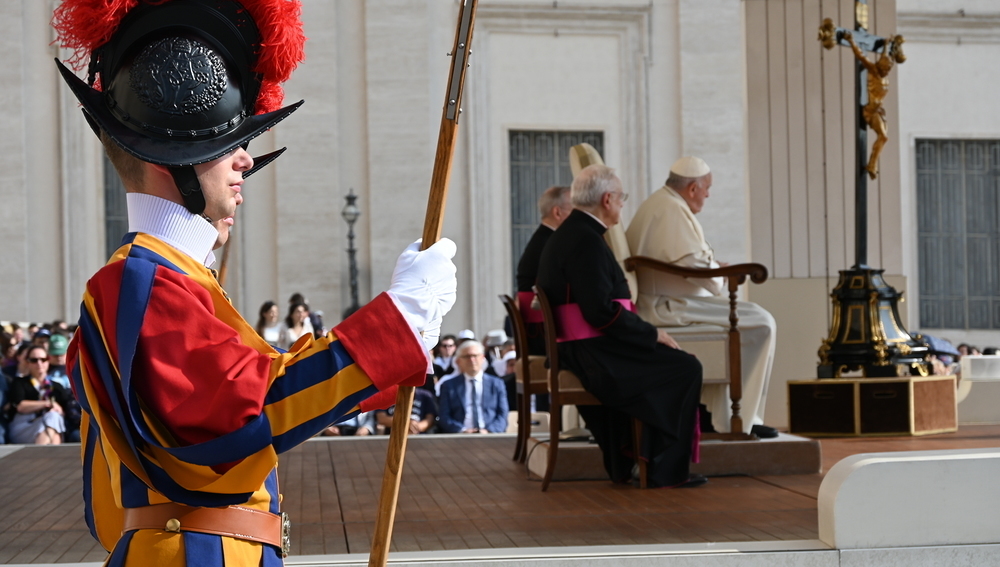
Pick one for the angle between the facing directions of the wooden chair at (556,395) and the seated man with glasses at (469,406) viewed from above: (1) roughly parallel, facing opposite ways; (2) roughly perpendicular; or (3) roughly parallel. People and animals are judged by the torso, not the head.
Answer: roughly perpendicular

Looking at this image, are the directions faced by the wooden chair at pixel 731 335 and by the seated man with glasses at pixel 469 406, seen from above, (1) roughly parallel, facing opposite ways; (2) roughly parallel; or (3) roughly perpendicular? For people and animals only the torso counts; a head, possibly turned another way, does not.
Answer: roughly perpendicular

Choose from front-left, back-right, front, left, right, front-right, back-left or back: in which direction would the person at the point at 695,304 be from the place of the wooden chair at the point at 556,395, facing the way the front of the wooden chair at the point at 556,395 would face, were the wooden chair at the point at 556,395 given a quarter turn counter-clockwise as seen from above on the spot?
front-right

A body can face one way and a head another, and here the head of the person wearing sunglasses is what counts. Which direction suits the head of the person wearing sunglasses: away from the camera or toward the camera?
toward the camera

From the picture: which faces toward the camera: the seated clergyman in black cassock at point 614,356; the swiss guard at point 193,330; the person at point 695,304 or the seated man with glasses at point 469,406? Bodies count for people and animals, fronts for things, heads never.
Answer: the seated man with glasses

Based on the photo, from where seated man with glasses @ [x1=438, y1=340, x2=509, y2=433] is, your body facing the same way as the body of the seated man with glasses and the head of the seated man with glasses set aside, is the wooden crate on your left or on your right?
on your left

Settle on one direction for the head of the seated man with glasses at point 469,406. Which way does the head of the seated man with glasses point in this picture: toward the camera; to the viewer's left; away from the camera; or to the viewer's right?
toward the camera

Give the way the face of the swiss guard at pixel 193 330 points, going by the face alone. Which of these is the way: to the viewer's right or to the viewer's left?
to the viewer's right

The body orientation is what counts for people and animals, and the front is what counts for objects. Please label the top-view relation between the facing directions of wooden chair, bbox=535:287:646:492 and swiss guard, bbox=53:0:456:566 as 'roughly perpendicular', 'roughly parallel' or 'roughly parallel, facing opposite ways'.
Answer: roughly parallel

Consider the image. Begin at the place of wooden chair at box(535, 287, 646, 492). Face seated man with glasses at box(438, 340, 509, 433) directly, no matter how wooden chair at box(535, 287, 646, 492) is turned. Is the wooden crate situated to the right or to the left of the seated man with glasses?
right

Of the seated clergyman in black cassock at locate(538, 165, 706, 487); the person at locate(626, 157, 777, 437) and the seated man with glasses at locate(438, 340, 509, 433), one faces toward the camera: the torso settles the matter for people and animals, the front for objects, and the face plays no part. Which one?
the seated man with glasses

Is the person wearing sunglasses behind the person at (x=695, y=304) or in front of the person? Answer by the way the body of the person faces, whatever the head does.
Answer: behind

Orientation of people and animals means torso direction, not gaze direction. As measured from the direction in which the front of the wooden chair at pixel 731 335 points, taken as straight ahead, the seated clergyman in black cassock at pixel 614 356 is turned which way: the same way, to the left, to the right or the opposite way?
the same way

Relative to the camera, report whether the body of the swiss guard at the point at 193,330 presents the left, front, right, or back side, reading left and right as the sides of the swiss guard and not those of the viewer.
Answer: right

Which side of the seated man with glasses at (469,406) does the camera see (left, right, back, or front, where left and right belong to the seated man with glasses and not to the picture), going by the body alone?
front

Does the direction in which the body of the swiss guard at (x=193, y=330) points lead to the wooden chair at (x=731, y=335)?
no

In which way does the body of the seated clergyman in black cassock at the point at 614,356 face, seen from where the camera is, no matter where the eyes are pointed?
to the viewer's right
